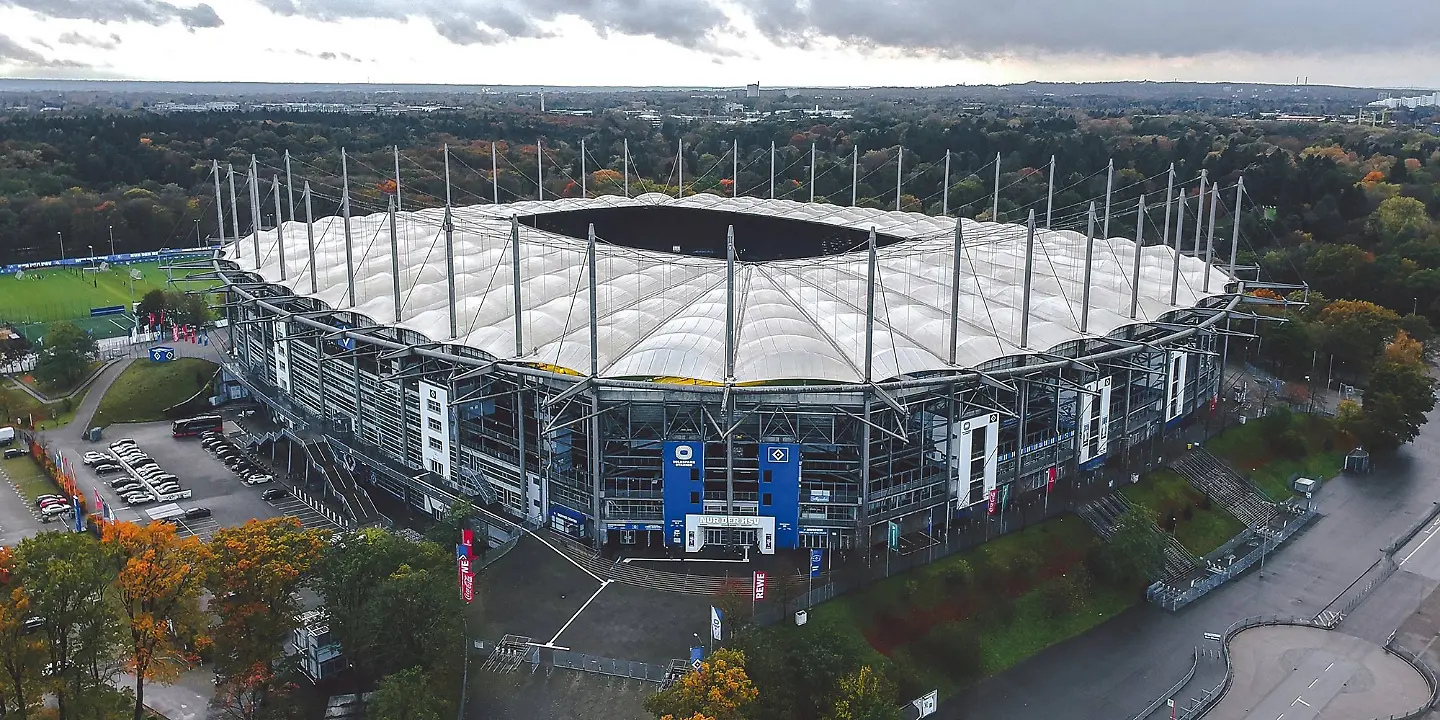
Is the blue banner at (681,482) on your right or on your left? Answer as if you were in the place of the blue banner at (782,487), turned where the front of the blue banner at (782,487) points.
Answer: on your right

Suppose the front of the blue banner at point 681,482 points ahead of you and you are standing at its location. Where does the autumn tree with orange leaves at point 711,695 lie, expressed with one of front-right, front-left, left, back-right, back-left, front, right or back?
front

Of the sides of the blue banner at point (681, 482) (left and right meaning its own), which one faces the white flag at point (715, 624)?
front

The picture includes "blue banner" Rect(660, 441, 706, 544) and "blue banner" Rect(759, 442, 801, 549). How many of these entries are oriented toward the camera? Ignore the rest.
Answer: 2

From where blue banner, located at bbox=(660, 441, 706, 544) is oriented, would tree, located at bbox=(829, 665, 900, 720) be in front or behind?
in front

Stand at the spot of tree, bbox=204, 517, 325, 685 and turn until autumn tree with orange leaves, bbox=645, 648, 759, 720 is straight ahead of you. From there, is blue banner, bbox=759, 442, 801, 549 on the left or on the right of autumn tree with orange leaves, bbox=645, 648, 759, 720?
left

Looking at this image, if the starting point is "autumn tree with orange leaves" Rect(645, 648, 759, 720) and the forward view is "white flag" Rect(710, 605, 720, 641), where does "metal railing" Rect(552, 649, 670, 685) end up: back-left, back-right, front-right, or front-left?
front-left

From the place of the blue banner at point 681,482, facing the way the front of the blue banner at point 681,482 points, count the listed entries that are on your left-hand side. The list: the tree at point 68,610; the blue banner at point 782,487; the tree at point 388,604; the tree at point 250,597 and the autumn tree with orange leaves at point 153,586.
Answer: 1

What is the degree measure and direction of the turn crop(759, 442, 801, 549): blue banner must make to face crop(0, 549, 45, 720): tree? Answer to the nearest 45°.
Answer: approximately 45° to its right

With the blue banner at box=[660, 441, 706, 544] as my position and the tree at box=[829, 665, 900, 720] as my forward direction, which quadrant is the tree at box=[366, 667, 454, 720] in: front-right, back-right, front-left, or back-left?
front-right

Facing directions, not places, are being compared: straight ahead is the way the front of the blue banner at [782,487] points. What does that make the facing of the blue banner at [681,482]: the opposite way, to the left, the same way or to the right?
the same way

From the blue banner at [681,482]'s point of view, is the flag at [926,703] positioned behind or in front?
in front

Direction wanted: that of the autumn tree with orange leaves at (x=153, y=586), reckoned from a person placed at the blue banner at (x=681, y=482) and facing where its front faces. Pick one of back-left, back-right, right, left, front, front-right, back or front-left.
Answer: front-right

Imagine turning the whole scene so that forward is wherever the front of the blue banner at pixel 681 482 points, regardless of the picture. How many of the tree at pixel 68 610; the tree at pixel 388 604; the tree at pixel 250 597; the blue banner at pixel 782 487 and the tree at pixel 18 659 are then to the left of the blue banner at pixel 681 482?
1

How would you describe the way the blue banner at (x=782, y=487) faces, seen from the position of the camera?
facing the viewer

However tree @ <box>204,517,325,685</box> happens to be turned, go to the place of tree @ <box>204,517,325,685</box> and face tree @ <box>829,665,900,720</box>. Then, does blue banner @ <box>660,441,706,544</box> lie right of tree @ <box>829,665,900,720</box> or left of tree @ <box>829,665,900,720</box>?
left
